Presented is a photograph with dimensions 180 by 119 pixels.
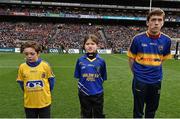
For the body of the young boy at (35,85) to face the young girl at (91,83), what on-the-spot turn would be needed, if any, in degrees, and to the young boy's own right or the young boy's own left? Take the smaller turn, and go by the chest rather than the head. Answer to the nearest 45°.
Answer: approximately 90° to the young boy's own left

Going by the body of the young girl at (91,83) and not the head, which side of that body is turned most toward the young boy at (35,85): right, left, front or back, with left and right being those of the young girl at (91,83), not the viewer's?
right

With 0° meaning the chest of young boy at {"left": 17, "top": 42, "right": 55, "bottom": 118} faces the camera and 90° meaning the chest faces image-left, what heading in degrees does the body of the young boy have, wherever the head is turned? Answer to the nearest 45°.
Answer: approximately 0°

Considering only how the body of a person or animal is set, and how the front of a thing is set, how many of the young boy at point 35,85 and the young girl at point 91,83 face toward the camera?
2
